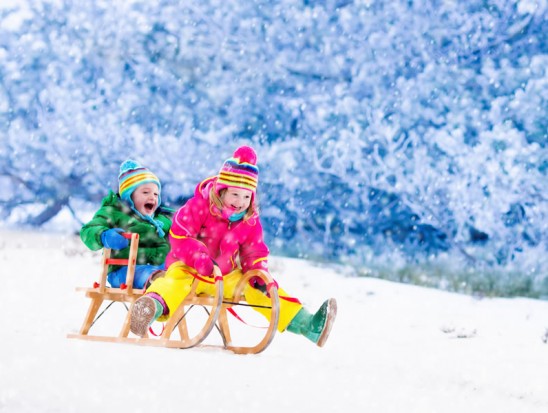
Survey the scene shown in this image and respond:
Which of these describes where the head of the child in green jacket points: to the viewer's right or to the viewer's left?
to the viewer's right

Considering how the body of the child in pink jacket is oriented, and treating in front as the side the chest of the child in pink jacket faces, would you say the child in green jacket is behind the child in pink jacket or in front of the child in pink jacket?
behind

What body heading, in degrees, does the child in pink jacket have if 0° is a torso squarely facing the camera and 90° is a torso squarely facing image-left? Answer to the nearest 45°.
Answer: approximately 315°

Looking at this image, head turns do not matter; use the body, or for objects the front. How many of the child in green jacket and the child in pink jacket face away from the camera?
0

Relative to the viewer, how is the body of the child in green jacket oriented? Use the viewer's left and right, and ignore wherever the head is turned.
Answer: facing the viewer and to the right of the viewer

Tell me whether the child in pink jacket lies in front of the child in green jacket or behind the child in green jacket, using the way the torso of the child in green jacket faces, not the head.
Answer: in front

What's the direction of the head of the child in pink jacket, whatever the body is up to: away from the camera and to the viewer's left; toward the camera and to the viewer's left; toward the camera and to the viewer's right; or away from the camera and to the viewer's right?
toward the camera and to the viewer's right

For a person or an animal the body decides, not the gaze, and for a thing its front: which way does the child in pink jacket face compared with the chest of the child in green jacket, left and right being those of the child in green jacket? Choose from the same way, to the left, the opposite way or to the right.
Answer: the same way

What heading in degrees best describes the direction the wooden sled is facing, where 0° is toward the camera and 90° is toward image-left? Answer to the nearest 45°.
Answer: approximately 315°
